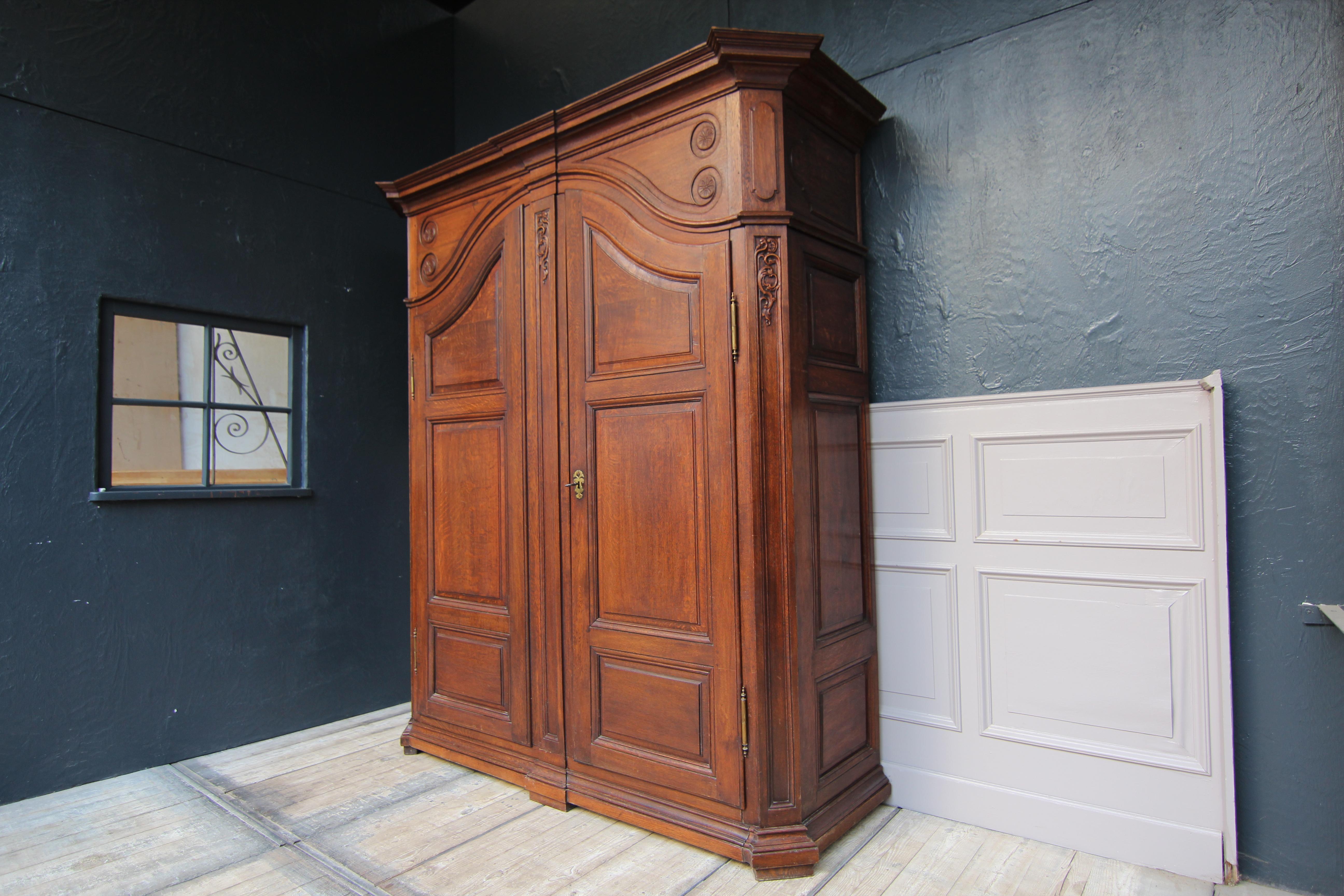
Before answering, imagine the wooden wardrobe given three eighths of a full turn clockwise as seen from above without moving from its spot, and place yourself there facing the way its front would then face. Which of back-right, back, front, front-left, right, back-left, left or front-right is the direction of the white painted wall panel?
right

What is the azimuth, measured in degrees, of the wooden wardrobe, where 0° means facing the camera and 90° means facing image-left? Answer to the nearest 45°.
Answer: approximately 45°
